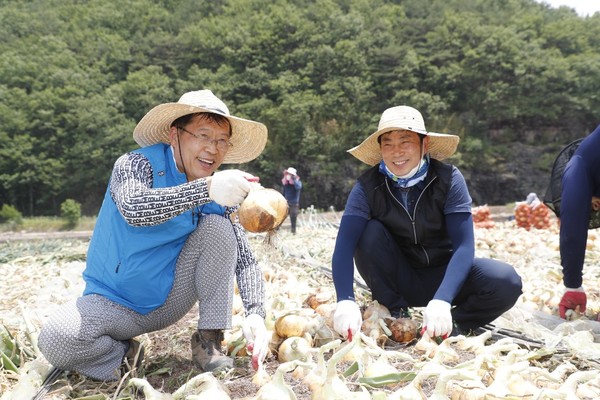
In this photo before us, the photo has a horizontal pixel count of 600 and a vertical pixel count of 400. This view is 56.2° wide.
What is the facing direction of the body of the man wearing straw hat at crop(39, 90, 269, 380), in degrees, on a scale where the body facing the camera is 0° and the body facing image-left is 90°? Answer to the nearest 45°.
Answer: approximately 315°

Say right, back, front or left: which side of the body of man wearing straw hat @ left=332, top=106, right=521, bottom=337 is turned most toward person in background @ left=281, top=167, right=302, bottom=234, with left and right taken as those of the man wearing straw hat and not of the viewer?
back

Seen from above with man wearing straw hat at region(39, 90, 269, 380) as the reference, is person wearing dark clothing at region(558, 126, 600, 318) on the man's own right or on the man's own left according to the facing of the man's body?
on the man's own left

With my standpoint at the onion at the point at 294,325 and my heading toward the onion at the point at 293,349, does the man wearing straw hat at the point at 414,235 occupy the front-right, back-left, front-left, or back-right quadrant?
back-left

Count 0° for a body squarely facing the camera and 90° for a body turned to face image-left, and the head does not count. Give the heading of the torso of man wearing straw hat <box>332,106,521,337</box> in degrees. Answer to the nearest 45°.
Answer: approximately 0°

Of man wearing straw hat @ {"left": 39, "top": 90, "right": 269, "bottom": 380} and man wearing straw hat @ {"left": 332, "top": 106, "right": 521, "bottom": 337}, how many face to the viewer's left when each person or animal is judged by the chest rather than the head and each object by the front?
0

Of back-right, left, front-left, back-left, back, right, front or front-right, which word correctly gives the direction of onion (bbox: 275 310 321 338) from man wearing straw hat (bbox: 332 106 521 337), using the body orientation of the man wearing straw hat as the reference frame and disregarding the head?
front-right

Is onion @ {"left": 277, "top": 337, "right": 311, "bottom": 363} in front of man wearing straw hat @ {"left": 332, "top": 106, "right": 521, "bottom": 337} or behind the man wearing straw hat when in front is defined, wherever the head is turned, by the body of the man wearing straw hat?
in front

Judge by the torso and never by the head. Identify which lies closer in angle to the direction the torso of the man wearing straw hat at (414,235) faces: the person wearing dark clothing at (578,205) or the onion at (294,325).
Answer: the onion
